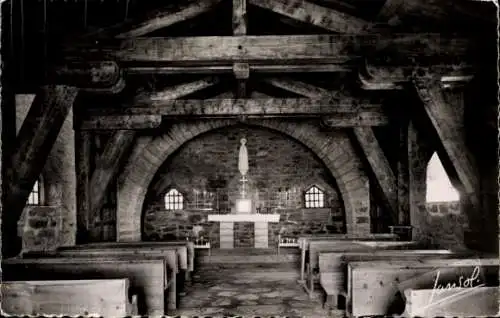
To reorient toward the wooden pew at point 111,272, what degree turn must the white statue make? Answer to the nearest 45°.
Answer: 0° — it already faces it

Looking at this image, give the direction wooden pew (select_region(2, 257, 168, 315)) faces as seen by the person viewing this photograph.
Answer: facing away from the viewer

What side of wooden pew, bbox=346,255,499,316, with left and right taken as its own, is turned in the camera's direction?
back

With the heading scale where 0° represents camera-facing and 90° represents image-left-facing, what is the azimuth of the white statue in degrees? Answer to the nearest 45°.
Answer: approximately 0°

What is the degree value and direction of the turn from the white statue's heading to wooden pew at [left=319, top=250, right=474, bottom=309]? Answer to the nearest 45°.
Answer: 0° — it already faces it

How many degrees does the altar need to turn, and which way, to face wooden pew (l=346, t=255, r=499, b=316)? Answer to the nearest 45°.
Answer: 0° — it already faces it

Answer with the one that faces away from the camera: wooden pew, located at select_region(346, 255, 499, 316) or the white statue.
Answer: the wooden pew
